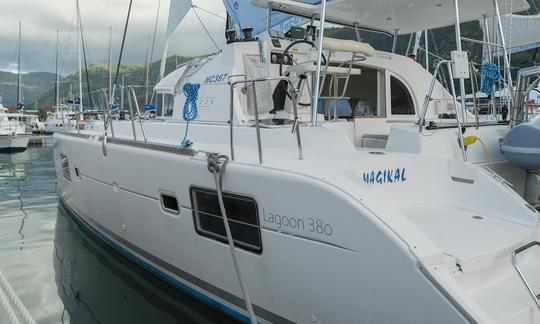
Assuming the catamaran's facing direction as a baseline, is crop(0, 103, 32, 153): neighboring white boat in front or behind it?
in front

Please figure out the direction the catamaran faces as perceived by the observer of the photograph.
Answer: facing away from the viewer and to the left of the viewer

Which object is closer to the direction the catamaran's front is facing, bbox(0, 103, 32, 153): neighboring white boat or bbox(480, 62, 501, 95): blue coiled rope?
the neighboring white boat
